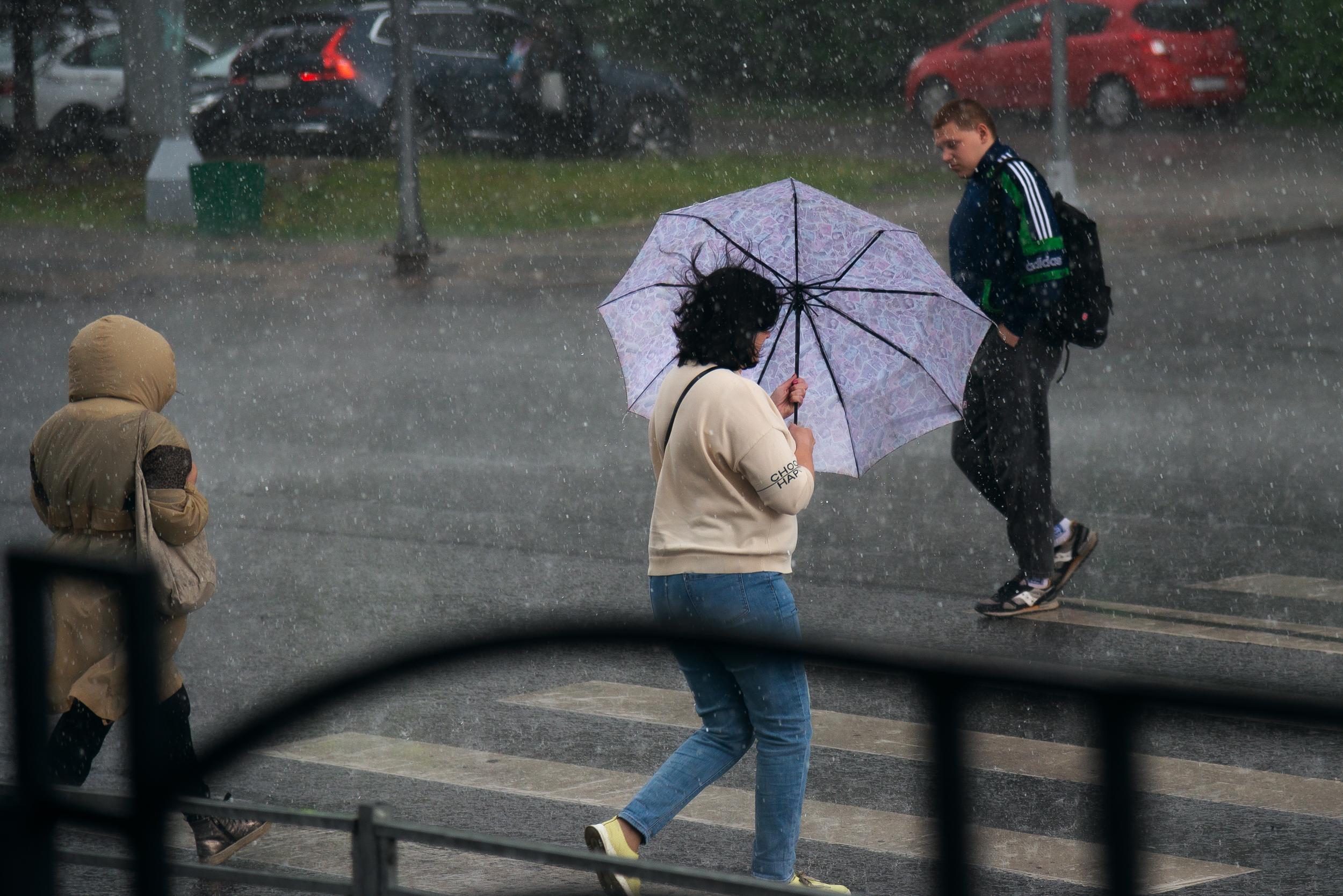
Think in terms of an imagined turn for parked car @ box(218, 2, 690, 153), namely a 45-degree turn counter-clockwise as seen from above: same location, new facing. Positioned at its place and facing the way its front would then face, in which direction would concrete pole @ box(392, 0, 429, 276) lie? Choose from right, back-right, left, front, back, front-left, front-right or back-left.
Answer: back

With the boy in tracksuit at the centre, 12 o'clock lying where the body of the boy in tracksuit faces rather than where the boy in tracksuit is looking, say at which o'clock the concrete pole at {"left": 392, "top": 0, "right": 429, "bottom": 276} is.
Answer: The concrete pole is roughly at 2 o'clock from the boy in tracksuit.

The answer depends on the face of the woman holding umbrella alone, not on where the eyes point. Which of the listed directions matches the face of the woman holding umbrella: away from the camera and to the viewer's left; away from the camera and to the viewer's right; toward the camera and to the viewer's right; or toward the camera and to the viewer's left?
away from the camera and to the viewer's right

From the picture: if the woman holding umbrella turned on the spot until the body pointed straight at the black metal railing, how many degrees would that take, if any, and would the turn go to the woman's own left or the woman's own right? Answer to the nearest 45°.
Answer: approximately 135° to the woman's own right

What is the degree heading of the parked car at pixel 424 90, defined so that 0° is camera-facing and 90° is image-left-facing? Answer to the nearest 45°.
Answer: approximately 225°

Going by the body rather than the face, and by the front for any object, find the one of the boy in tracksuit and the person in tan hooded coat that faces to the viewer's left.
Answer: the boy in tracksuit

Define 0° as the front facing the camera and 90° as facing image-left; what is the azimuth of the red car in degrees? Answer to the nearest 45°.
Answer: approximately 135°

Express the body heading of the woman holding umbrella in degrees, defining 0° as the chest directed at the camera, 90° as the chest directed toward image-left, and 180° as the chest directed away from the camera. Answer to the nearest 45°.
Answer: approximately 225°

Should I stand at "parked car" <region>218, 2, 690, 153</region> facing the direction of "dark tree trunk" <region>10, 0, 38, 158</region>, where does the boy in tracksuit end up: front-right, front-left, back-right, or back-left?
back-left

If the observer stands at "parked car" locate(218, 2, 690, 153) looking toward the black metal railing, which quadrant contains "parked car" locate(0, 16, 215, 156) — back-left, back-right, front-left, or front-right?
back-right
